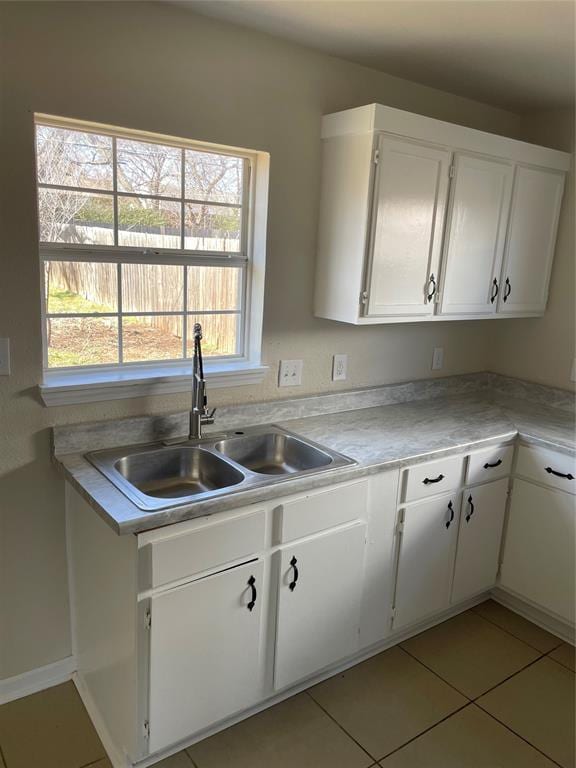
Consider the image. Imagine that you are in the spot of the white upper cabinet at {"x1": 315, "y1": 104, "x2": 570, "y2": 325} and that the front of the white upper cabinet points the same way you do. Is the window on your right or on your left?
on your right

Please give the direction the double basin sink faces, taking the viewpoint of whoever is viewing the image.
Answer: facing the viewer and to the right of the viewer
